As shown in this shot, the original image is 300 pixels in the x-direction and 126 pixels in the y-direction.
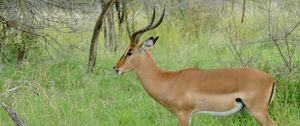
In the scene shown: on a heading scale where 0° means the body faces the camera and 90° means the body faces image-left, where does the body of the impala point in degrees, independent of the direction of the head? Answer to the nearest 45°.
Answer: approximately 90°

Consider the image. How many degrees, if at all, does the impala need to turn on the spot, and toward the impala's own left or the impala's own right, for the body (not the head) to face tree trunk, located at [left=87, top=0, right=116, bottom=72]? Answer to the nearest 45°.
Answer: approximately 45° to the impala's own right

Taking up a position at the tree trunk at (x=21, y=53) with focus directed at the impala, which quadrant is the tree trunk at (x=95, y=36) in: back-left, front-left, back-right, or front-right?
front-left
